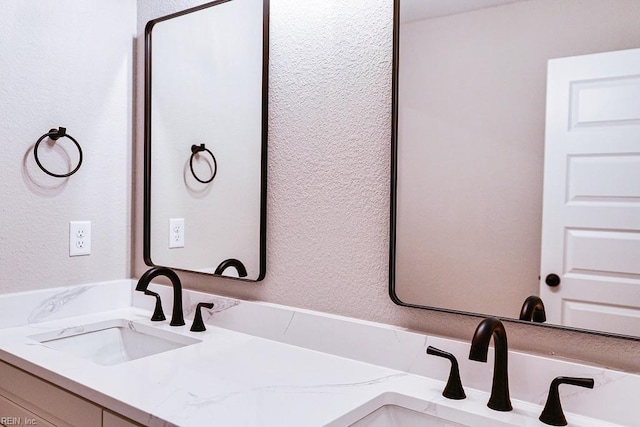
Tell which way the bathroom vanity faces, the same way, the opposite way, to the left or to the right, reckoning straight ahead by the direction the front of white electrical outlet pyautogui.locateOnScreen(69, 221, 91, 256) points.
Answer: to the right

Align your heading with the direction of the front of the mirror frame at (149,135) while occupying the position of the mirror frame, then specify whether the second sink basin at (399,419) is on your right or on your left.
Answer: on your left

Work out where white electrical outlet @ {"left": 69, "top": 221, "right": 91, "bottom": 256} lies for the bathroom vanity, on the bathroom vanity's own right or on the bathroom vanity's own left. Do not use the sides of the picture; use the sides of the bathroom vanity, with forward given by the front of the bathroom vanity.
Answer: on the bathroom vanity's own right

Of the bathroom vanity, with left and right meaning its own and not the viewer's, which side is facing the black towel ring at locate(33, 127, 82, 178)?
right

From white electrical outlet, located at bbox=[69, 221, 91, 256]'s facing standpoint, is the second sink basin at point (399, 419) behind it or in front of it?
in front
